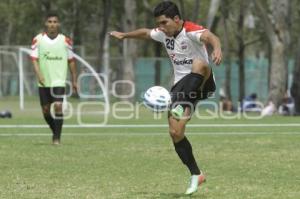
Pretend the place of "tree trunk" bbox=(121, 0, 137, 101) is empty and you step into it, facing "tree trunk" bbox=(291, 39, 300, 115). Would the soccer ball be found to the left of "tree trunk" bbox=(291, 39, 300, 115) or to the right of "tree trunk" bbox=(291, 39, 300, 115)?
right

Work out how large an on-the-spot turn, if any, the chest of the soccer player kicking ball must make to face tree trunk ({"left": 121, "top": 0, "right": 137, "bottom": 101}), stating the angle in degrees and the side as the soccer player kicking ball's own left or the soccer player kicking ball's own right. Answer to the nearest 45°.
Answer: approximately 135° to the soccer player kicking ball's own right

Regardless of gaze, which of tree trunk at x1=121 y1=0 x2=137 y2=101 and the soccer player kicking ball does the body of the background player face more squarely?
the soccer player kicking ball

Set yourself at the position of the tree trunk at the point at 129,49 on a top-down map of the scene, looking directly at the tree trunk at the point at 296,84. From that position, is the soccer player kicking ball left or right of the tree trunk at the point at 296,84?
right

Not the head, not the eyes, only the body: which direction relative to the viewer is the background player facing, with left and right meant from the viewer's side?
facing the viewer

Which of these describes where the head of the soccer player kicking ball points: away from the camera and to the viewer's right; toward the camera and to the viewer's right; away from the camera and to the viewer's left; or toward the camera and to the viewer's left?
toward the camera and to the viewer's left

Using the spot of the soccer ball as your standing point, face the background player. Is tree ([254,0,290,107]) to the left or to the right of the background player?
right

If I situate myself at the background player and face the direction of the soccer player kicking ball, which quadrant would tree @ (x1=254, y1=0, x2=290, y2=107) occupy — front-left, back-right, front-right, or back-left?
back-left

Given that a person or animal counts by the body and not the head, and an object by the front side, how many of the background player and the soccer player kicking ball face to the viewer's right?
0

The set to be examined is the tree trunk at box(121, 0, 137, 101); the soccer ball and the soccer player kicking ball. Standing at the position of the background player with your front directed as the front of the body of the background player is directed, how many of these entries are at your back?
1

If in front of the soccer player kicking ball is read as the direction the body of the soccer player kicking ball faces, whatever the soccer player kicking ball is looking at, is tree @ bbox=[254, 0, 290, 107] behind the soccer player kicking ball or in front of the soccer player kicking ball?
behind

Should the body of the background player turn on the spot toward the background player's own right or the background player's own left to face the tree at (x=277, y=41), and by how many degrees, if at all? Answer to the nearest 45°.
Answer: approximately 135° to the background player's own left

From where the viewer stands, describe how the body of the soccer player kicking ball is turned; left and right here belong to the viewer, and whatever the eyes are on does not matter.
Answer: facing the viewer and to the left of the viewer

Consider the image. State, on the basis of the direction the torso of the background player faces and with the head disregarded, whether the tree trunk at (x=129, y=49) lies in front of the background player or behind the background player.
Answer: behind
